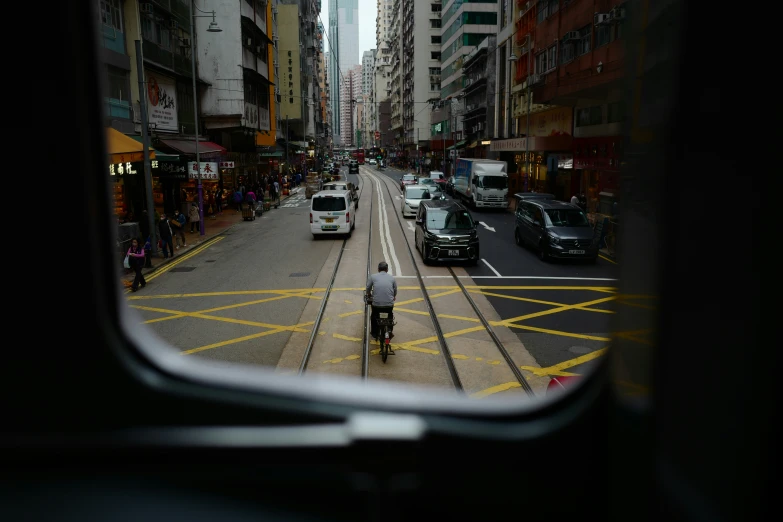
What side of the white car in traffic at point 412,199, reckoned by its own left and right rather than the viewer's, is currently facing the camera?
front

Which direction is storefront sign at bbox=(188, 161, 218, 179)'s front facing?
toward the camera

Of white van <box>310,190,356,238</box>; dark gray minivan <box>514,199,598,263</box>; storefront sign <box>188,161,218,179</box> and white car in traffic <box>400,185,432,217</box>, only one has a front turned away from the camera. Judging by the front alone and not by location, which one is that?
the white van

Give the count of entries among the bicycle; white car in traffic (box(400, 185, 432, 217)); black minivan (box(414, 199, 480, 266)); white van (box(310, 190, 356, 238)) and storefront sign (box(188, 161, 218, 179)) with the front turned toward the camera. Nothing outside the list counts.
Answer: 3

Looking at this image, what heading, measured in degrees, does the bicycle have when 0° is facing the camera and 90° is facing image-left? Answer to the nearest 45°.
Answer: approximately 180°

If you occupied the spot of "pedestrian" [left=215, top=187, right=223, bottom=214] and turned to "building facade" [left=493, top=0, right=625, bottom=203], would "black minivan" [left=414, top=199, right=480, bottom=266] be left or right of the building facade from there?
right

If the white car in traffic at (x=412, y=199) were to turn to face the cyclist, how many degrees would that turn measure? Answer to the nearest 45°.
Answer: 0° — it already faces them

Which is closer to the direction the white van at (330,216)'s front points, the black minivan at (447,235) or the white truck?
the white truck

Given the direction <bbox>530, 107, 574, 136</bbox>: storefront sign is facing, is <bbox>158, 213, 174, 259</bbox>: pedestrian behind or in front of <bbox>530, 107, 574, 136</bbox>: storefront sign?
in front

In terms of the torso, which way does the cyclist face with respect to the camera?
away from the camera

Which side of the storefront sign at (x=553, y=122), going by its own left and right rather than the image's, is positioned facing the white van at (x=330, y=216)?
front

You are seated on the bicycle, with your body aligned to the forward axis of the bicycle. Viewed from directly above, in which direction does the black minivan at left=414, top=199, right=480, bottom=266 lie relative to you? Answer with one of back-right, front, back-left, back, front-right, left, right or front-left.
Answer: front

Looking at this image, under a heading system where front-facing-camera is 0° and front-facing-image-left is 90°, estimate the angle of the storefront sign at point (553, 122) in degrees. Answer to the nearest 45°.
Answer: approximately 45°

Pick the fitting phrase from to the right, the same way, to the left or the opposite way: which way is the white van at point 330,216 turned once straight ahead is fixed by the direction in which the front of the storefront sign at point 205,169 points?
the opposite way

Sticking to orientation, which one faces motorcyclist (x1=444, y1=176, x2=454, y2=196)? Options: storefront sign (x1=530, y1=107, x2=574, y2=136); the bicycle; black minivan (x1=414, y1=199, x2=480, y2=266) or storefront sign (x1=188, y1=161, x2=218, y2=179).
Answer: the bicycle

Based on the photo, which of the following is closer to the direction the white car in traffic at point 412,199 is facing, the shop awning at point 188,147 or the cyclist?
the cyclist

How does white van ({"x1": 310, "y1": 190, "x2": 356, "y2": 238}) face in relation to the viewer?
away from the camera
